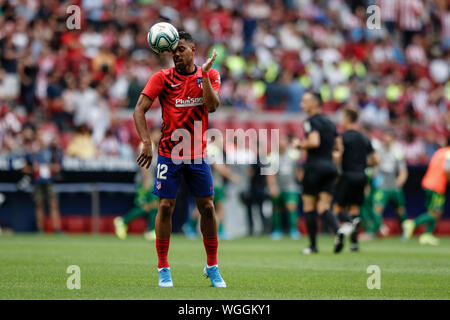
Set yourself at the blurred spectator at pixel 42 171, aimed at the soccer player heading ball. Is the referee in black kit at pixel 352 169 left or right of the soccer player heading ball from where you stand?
left

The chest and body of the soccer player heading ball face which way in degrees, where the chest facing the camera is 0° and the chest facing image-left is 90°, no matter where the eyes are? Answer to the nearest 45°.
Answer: approximately 0°
